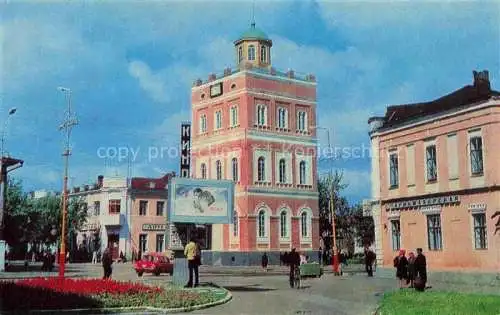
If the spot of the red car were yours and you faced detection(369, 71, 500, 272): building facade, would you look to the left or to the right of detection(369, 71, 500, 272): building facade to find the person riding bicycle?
right

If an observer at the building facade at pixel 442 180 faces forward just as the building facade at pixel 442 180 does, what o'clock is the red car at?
The red car is roughly at 2 o'clock from the building facade.

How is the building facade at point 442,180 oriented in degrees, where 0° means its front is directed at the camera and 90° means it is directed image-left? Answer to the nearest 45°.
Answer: approximately 45°

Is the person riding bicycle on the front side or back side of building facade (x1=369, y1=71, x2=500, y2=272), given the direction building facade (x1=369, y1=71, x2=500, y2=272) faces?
on the front side

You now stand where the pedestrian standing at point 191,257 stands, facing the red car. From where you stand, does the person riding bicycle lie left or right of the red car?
right

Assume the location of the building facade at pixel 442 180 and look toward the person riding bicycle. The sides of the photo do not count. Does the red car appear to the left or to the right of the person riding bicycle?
right
